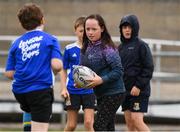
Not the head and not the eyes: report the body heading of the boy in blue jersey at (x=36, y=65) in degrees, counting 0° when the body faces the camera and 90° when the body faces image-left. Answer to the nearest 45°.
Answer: approximately 180°

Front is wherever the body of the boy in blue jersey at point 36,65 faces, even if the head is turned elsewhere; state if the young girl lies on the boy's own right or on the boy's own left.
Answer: on the boy's own right

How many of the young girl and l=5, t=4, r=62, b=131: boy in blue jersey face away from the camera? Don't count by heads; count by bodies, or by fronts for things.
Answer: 1

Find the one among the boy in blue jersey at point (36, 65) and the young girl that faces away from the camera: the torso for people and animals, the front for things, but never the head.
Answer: the boy in blue jersey

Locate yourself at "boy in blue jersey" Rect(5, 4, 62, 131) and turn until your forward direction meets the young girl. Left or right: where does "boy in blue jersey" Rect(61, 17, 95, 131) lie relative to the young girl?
left

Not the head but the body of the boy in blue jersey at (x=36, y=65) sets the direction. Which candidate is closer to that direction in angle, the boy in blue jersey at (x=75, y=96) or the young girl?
the boy in blue jersey

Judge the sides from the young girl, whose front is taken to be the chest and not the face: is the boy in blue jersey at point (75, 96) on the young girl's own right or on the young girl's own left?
on the young girl's own right
